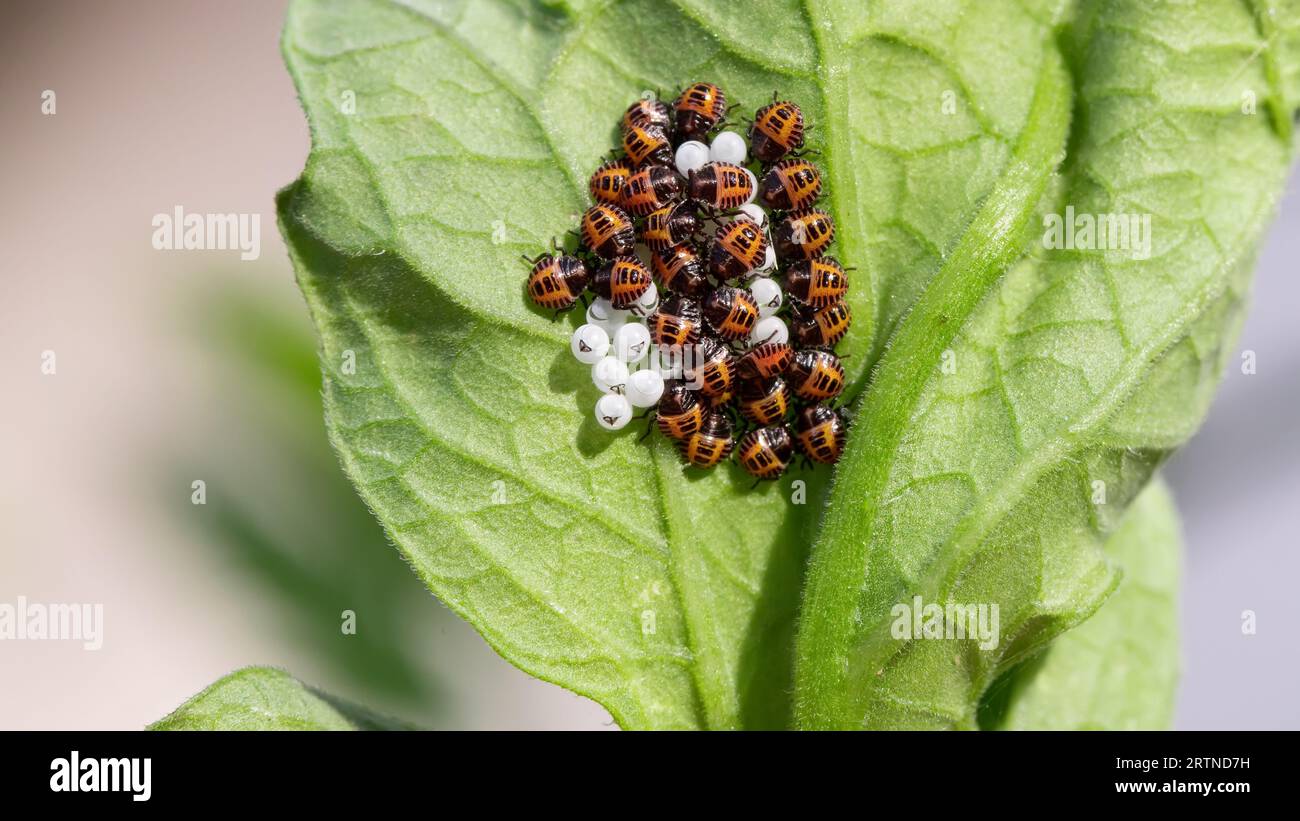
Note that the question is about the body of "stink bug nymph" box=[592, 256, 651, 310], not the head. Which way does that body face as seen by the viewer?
to the viewer's left

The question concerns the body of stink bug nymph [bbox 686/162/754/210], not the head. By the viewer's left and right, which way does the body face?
facing to the left of the viewer
